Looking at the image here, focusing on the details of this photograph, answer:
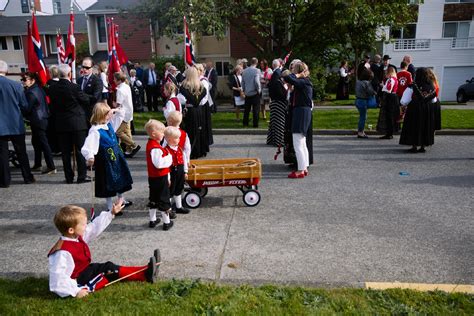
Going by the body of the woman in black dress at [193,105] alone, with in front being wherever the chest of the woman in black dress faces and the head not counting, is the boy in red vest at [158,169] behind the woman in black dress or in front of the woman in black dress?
behind

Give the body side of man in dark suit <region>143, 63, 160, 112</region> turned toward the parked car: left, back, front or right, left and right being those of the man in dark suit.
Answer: left

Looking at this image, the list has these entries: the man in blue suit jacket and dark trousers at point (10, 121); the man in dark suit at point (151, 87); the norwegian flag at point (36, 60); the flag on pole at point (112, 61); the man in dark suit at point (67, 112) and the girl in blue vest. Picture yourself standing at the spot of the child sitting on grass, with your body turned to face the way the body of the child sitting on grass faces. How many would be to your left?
6

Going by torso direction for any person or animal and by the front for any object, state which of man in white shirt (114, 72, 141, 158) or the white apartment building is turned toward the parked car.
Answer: the white apartment building

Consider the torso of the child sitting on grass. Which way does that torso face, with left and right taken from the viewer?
facing to the right of the viewer

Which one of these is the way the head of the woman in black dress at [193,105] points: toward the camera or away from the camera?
away from the camera

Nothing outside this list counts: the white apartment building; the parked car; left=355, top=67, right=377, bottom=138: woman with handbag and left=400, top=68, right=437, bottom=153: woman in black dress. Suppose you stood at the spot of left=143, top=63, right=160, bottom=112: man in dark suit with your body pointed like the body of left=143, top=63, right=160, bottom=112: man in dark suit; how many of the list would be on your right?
0

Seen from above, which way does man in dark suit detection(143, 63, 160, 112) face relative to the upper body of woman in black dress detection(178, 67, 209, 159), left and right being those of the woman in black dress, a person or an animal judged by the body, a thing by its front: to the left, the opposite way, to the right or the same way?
the opposite way

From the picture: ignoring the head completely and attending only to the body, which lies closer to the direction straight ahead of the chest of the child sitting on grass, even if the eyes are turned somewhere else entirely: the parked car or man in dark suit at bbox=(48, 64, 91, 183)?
the parked car

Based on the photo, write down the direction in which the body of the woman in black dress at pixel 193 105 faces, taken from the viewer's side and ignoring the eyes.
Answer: away from the camera

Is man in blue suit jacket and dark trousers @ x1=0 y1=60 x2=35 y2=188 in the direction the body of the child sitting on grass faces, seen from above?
no

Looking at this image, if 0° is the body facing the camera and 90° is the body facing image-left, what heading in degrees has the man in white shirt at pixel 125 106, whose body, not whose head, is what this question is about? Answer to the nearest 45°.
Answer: approximately 90°

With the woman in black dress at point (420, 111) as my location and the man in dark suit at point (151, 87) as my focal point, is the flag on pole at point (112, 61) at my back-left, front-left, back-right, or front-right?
front-left

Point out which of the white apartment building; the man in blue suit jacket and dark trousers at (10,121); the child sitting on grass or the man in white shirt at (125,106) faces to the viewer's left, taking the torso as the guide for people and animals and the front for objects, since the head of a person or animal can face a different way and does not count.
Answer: the man in white shirt

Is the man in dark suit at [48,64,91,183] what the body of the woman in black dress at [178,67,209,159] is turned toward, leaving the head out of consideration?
no

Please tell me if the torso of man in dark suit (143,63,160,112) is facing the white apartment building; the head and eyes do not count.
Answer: no
